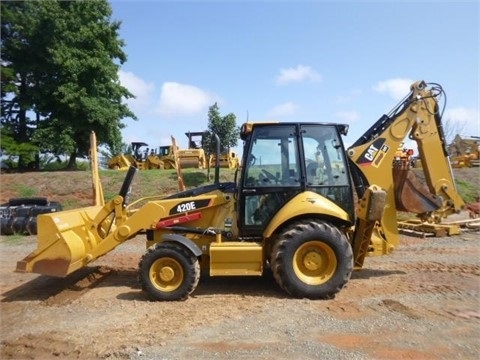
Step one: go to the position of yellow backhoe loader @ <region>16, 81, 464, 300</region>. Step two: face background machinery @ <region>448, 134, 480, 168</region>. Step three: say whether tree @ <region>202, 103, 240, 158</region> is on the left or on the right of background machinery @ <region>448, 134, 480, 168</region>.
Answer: left

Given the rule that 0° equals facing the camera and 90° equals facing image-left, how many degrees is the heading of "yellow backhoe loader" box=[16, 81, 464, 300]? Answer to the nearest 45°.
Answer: approximately 90°

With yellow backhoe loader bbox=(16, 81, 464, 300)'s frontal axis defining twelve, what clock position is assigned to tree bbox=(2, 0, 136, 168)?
The tree is roughly at 2 o'clock from the yellow backhoe loader.

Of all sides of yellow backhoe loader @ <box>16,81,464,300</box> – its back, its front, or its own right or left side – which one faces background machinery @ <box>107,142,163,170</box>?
right

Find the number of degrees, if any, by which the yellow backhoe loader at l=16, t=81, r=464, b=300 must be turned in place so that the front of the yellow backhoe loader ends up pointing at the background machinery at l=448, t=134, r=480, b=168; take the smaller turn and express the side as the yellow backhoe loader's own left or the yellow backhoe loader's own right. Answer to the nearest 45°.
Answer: approximately 135° to the yellow backhoe loader's own right

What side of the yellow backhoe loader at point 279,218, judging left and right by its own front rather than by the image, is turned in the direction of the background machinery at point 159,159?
right

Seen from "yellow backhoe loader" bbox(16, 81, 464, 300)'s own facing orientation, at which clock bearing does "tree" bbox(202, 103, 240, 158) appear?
The tree is roughly at 3 o'clock from the yellow backhoe loader.
